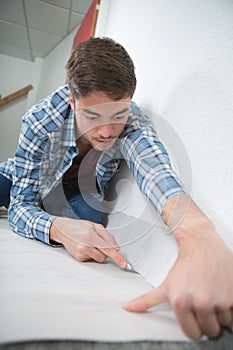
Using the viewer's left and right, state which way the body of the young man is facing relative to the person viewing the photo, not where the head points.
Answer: facing the viewer and to the right of the viewer
